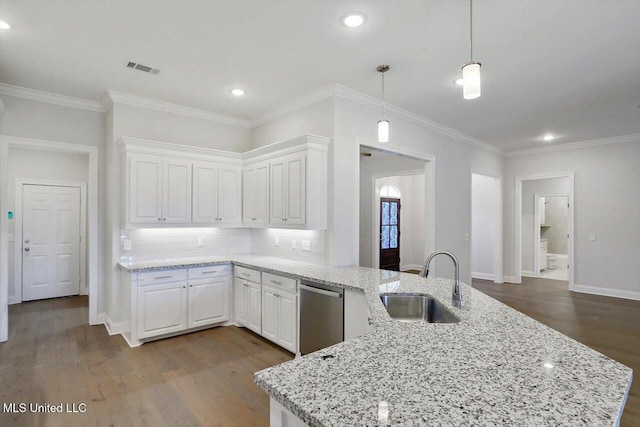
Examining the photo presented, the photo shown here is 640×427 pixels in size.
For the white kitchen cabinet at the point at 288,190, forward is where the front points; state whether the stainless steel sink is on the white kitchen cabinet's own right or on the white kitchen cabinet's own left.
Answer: on the white kitchen cabinet's own left

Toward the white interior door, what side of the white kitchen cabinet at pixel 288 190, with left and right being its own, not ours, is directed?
right

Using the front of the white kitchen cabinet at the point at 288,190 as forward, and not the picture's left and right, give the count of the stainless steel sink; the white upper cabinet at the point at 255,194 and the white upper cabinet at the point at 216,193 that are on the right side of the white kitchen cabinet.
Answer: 2

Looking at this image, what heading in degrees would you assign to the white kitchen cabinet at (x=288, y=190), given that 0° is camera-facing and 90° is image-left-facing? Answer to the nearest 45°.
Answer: approximately 45°

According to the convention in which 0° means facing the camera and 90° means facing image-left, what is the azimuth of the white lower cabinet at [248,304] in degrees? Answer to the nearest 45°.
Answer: approximately 45°

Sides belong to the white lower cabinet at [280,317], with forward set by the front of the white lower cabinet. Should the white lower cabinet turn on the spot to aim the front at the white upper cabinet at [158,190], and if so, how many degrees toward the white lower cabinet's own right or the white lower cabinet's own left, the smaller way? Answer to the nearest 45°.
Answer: approximately 90° to the white lower cabinet's own right

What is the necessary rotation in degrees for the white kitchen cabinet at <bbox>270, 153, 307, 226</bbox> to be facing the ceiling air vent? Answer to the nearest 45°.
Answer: approximately 45° to its right
